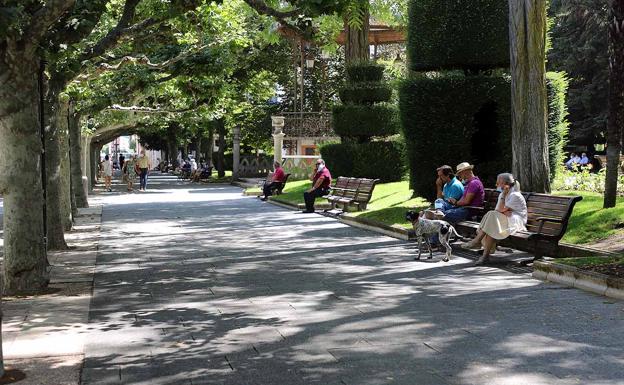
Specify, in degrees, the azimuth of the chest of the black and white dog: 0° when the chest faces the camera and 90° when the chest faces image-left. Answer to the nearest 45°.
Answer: approximately 90°

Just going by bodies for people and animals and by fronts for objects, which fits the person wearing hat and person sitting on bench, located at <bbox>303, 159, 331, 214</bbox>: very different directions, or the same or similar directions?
same or similar directions

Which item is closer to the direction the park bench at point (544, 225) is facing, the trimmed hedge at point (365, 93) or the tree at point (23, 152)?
the tree

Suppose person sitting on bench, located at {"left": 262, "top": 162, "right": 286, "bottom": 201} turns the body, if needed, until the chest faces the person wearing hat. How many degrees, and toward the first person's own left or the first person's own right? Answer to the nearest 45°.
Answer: approximately 90° to the first person's own left

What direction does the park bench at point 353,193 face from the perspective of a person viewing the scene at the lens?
facing the viewer and to the left of the viewer

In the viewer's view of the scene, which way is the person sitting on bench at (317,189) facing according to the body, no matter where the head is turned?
to the viewer's left

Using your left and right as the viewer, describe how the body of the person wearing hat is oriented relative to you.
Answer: facing to the left of the viewer

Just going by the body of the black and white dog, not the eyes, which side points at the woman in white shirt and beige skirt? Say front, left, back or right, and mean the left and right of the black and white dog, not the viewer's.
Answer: back

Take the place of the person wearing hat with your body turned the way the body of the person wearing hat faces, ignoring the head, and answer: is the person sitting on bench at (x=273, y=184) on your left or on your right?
on your right

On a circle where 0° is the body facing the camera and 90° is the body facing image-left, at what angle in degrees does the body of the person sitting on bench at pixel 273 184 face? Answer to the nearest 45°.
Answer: approximately 90°

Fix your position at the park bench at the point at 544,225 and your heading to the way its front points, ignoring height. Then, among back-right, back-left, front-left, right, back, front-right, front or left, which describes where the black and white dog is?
front-right

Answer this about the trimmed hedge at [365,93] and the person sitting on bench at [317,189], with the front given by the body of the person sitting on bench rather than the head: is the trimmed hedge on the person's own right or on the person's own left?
on the person's own right
